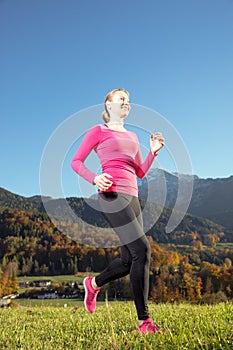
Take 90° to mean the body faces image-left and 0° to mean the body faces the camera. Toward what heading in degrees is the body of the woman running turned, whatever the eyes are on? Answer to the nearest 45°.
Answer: approximately 315°
